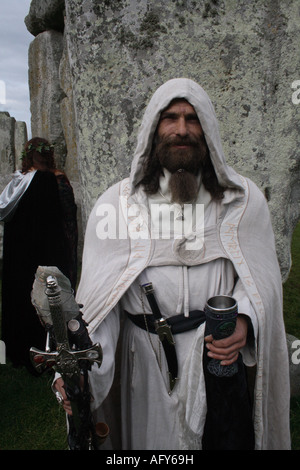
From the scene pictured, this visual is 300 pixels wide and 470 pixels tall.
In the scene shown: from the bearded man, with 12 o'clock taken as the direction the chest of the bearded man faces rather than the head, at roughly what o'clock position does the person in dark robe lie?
The person in dark robe is roughly at 5 o'clock from the bearded man.

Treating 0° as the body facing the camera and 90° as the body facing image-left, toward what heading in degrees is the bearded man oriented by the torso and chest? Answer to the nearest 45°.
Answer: approximately 0°

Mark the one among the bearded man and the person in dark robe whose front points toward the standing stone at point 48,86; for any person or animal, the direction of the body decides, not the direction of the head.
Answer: the person in dark robe

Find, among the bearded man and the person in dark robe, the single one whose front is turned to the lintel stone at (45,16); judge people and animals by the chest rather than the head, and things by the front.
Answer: the person in dark robe

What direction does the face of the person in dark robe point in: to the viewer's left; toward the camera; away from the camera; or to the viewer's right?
away from the camera

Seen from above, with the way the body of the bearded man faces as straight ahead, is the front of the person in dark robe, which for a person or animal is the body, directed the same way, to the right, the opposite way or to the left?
the opposite way

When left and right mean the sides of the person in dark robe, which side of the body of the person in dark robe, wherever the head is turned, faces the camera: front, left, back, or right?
back
